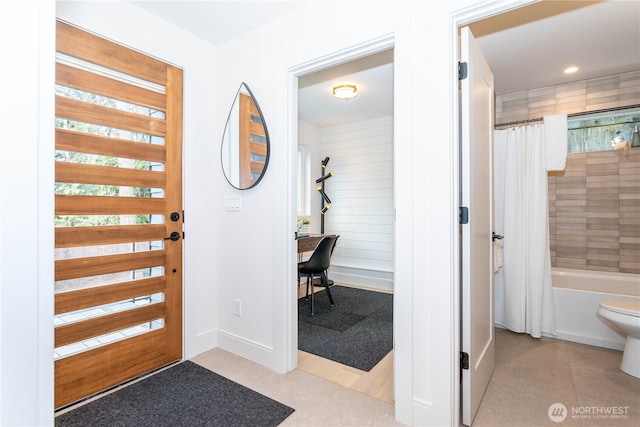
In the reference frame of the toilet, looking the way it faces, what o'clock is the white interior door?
The white interior door is roughly at 10 o'clock from the toilet.

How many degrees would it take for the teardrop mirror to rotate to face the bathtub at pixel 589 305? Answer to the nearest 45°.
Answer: approximately 135° to its left

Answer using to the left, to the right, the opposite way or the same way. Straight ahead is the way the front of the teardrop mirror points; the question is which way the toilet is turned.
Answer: to the right

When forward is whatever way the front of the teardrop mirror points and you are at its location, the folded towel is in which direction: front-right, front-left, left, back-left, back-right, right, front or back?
back-left

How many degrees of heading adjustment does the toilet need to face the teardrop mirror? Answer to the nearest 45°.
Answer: approximately 45° to its left

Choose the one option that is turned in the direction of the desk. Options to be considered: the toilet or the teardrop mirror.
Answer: the toilet

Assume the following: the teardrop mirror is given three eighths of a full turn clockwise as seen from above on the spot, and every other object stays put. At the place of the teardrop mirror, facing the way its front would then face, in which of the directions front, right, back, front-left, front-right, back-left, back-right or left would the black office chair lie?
front-right

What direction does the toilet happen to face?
to the viewer's left

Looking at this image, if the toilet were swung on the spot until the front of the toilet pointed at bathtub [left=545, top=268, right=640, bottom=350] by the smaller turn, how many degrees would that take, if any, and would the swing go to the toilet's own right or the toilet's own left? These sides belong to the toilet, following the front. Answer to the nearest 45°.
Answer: approximately 90° to the toilet's own right

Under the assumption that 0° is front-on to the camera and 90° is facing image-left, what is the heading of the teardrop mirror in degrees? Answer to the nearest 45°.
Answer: approximately 45°

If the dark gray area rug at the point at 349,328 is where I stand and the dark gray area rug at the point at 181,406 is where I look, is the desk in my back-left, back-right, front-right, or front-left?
back-right

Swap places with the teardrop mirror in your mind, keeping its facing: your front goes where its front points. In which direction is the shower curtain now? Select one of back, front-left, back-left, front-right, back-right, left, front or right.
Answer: back-left

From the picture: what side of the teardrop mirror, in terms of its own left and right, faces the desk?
back
